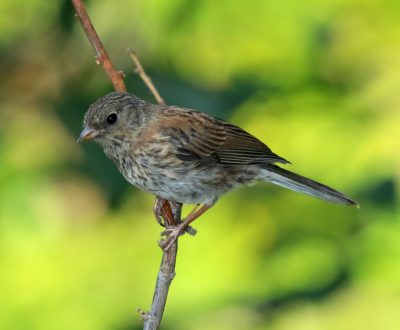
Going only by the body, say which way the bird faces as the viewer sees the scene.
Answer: to the viewer's left
